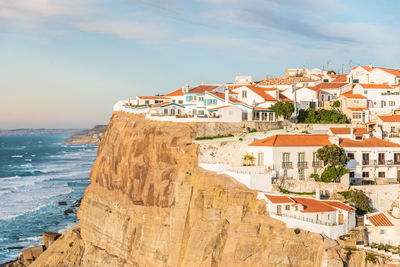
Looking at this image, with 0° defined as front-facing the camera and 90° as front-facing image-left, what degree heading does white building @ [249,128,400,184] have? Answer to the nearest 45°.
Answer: approximately 0°

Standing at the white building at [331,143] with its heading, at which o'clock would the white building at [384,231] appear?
the white building at [384,231] is roughly at 11 o'clock from the white building at [331,143].

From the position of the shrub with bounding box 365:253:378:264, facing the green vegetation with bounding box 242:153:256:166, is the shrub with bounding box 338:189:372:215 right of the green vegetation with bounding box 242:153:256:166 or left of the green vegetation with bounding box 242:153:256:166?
right

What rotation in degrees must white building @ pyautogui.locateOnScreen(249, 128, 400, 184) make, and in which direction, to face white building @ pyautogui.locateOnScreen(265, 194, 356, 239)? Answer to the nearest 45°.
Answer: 0° — it already faces it

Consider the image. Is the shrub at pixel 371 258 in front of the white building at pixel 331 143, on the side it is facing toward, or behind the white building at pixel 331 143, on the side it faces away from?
in front

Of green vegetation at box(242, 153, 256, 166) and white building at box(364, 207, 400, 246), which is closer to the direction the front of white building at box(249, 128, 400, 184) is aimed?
the white building
